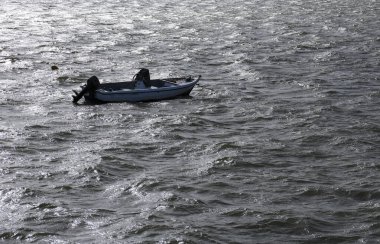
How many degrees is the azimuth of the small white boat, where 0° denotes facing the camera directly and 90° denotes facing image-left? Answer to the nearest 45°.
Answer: approximately 270°
